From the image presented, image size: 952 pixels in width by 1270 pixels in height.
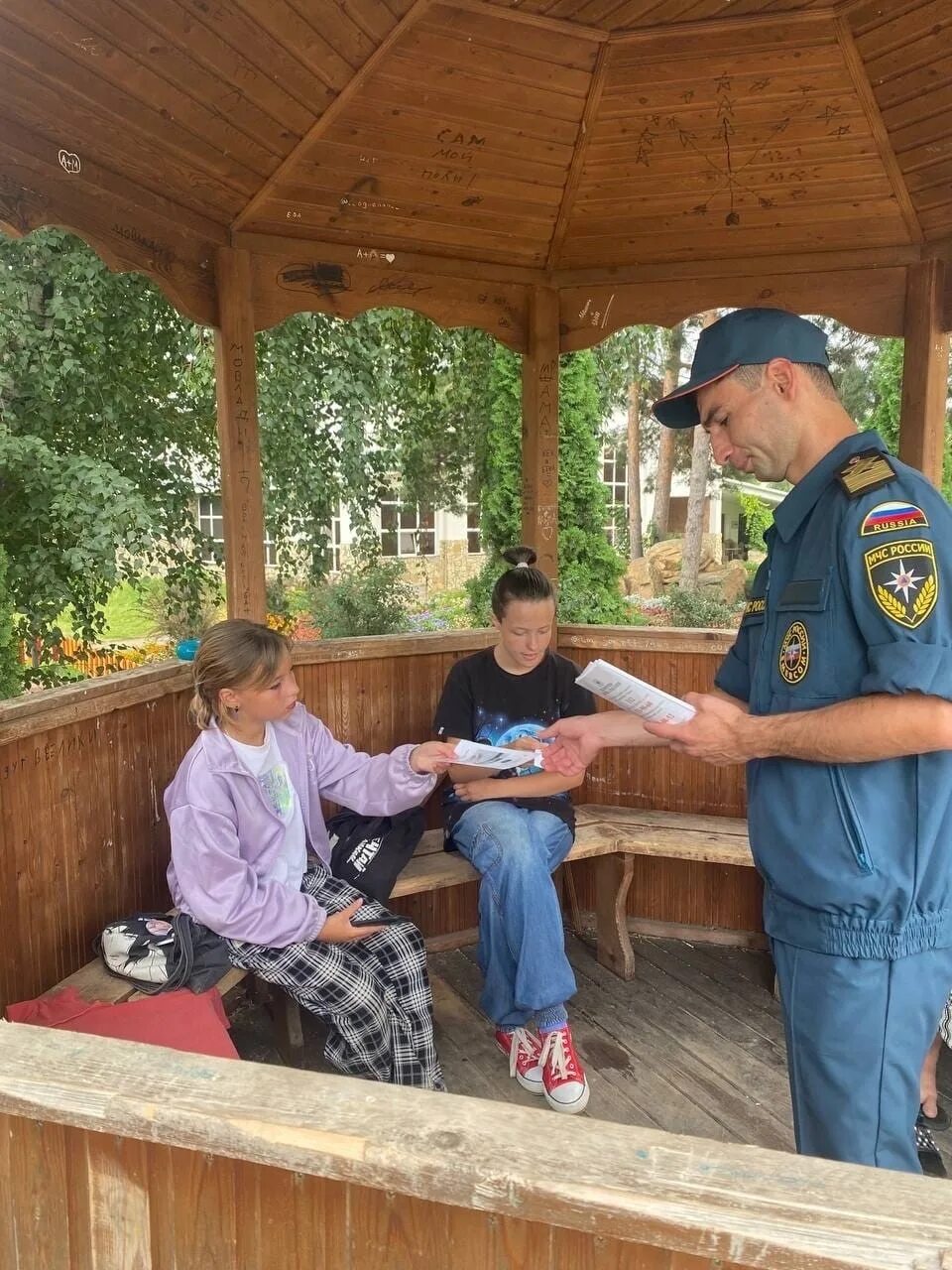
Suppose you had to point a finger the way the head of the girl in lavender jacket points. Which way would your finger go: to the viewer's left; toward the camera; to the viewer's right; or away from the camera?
to the viewer's right

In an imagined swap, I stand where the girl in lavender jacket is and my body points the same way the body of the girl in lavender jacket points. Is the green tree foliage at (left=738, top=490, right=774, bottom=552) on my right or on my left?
on my left

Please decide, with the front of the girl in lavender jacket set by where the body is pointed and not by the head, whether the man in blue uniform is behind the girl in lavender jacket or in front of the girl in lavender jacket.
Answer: in front

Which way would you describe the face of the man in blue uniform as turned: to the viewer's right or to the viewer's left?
to the viewer's left

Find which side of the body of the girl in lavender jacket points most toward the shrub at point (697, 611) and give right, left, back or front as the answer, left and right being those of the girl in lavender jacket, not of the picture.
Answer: left

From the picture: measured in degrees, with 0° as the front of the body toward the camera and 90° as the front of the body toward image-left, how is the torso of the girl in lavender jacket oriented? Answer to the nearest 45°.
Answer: approximately 315°

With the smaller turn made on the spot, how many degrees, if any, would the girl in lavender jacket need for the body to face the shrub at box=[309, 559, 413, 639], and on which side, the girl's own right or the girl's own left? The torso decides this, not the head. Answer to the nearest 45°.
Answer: approximately 135° to the girl's own left

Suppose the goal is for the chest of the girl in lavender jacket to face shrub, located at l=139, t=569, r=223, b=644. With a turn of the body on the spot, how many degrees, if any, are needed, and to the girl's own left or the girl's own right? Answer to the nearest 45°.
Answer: approximately 135° to the girl's own left
